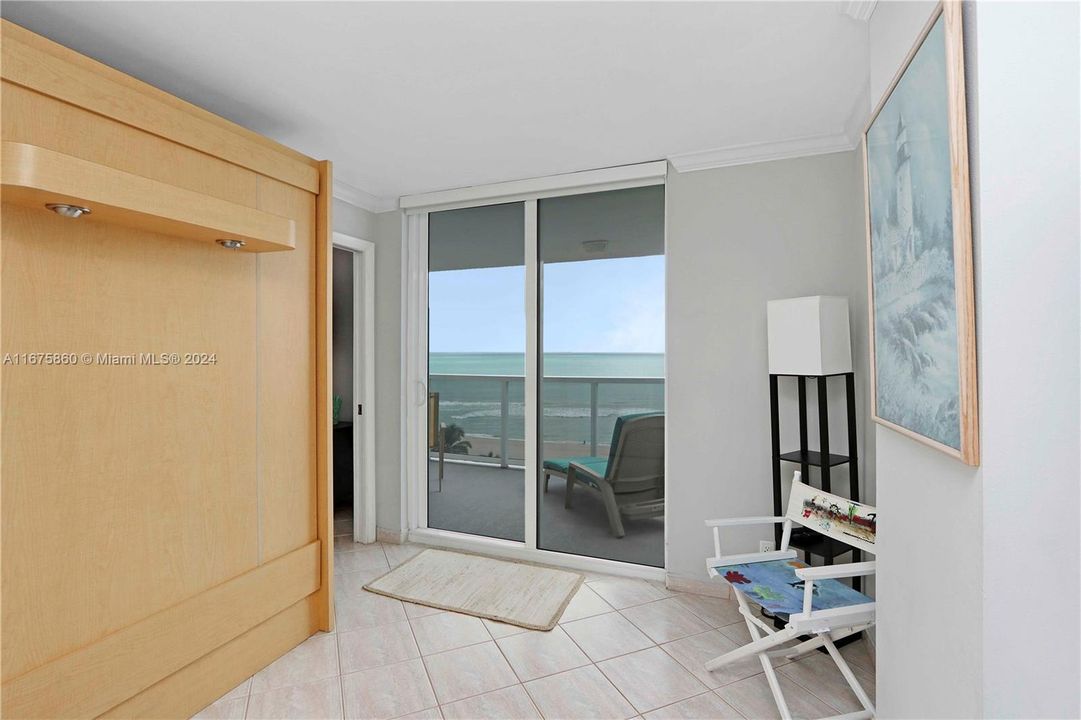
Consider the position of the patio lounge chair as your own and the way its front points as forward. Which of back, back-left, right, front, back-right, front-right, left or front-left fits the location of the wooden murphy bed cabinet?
left

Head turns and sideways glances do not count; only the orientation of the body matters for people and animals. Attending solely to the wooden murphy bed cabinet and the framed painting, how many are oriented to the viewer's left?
1

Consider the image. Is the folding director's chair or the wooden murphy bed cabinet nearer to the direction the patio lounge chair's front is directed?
the wooden murphy bed cabinet

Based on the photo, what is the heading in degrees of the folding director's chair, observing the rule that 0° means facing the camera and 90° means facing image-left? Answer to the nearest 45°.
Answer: approximately 45°

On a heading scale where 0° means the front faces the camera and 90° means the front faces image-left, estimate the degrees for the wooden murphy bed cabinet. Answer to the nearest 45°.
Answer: approximately 315°

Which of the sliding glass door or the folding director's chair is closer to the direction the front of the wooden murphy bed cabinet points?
the folding director's chair

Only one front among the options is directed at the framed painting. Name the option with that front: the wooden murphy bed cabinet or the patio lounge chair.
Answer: the wooden murphy bed cabinet

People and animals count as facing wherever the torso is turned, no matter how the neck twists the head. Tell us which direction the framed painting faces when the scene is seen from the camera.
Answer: facing to the left of the viewer

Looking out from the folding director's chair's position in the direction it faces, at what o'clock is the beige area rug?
The beige area rug is roughly at 2 o'clock from the folding director's chair.

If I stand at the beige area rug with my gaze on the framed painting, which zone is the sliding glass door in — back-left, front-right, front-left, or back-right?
back-left

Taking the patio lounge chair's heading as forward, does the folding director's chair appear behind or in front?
behind

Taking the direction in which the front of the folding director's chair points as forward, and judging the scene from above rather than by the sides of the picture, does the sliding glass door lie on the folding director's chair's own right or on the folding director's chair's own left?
on the folding director's chair's own right

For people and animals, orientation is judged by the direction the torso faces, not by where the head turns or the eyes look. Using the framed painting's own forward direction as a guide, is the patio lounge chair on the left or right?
on its right

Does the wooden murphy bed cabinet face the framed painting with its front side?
yes
